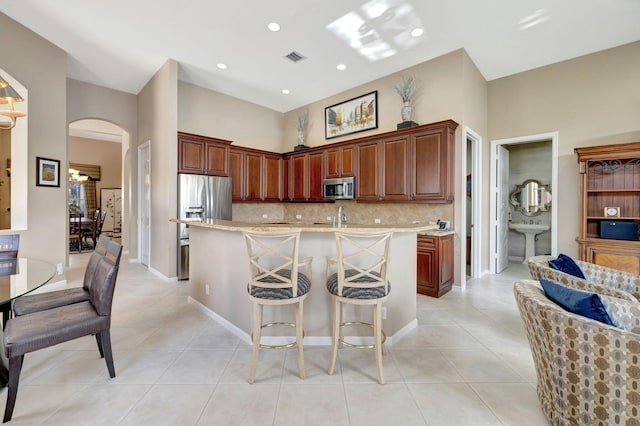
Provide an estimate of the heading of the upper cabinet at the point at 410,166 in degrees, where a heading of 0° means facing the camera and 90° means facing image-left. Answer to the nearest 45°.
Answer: approximately 45°

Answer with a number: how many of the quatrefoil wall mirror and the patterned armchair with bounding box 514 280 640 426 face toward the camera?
1

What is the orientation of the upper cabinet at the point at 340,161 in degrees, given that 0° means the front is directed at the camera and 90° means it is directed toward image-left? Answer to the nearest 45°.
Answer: approximately 45°

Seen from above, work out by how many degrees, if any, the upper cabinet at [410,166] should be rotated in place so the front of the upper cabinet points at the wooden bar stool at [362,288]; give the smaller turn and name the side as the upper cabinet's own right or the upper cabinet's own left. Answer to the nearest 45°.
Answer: approximately 45° to the upper cabinet's own left

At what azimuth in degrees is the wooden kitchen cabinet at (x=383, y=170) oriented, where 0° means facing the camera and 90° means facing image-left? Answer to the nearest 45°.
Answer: approximately 45°

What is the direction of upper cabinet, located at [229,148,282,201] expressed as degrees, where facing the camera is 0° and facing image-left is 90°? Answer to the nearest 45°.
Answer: approximately 315°
